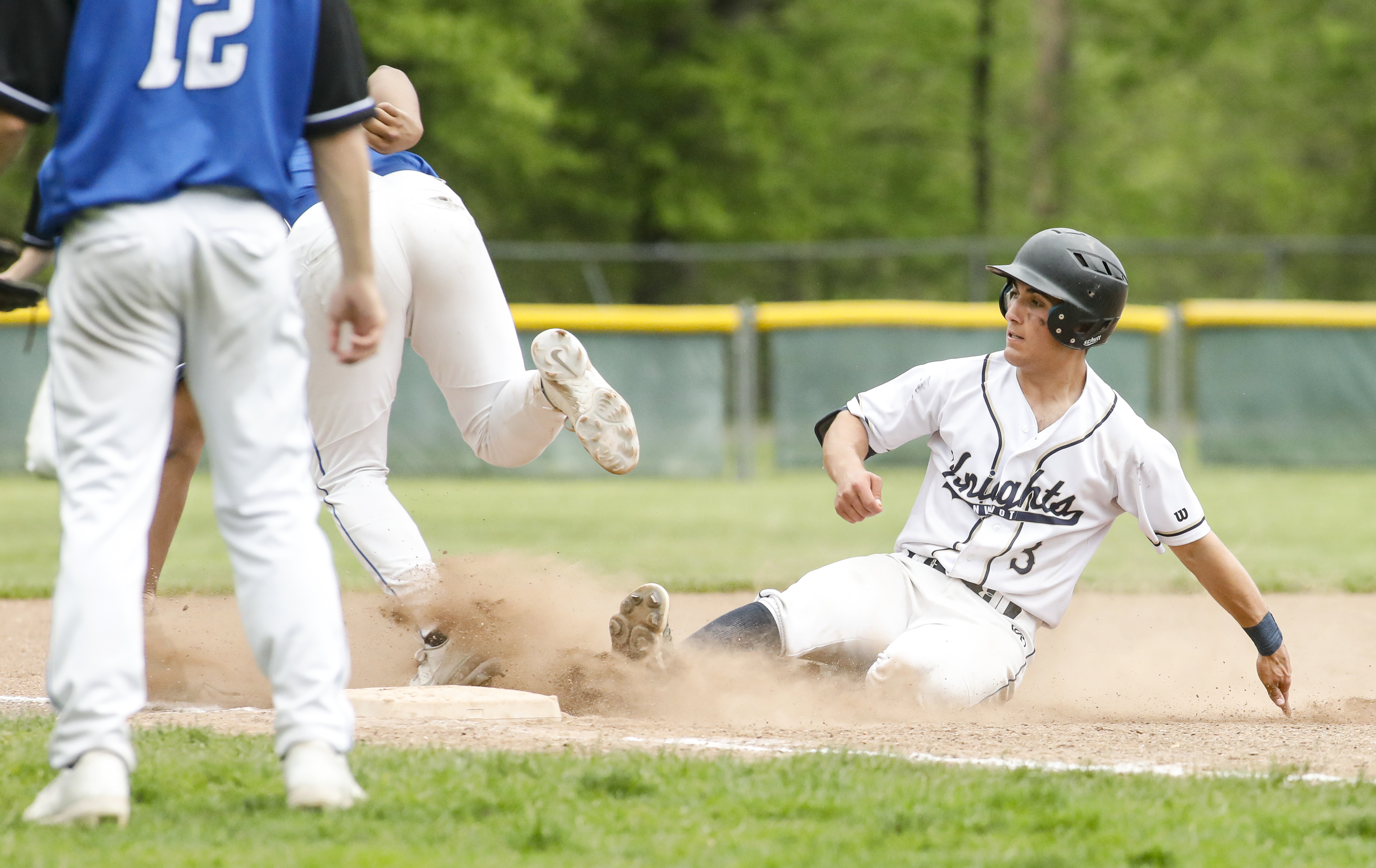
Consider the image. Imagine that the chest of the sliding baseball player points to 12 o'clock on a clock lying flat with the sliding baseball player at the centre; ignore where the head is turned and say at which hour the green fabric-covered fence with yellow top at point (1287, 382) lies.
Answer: The green fabric-covered fence with yellow top is roughly at 5 o'clock from the sliding baseball player.

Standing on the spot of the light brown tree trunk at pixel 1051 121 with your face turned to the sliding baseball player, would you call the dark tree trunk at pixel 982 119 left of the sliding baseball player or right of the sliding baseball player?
right

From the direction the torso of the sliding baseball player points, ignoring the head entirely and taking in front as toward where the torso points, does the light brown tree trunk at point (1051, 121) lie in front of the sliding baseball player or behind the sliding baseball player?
behind

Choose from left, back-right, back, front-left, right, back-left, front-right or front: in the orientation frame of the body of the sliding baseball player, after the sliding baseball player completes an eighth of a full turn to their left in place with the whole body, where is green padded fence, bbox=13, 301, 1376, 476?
back

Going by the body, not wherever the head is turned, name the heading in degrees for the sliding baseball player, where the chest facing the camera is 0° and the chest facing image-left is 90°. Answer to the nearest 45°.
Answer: approximately 45°

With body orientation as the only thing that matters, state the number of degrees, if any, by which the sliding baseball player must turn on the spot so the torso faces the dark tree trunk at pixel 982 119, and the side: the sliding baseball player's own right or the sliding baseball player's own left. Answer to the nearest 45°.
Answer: approximately 135° to the sliding baseball player's own right
